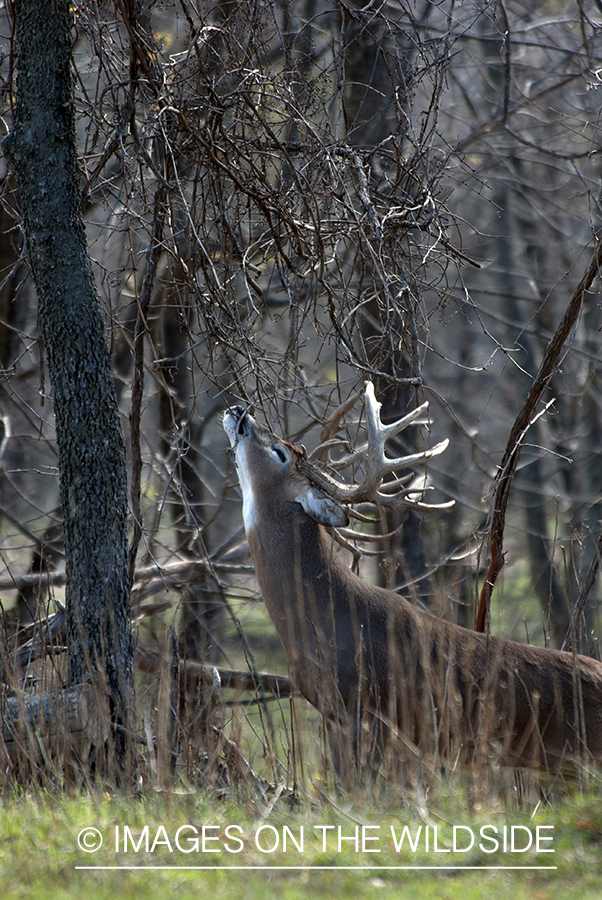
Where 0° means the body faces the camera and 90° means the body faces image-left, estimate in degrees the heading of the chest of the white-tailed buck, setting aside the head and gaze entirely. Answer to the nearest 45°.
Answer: approximately 90°

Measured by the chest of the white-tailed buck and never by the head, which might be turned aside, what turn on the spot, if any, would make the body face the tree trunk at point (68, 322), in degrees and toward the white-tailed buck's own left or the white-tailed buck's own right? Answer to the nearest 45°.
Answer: approximately 45° to the white-tailed buck's own left

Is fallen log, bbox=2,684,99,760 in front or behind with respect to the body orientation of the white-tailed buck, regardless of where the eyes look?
in front
